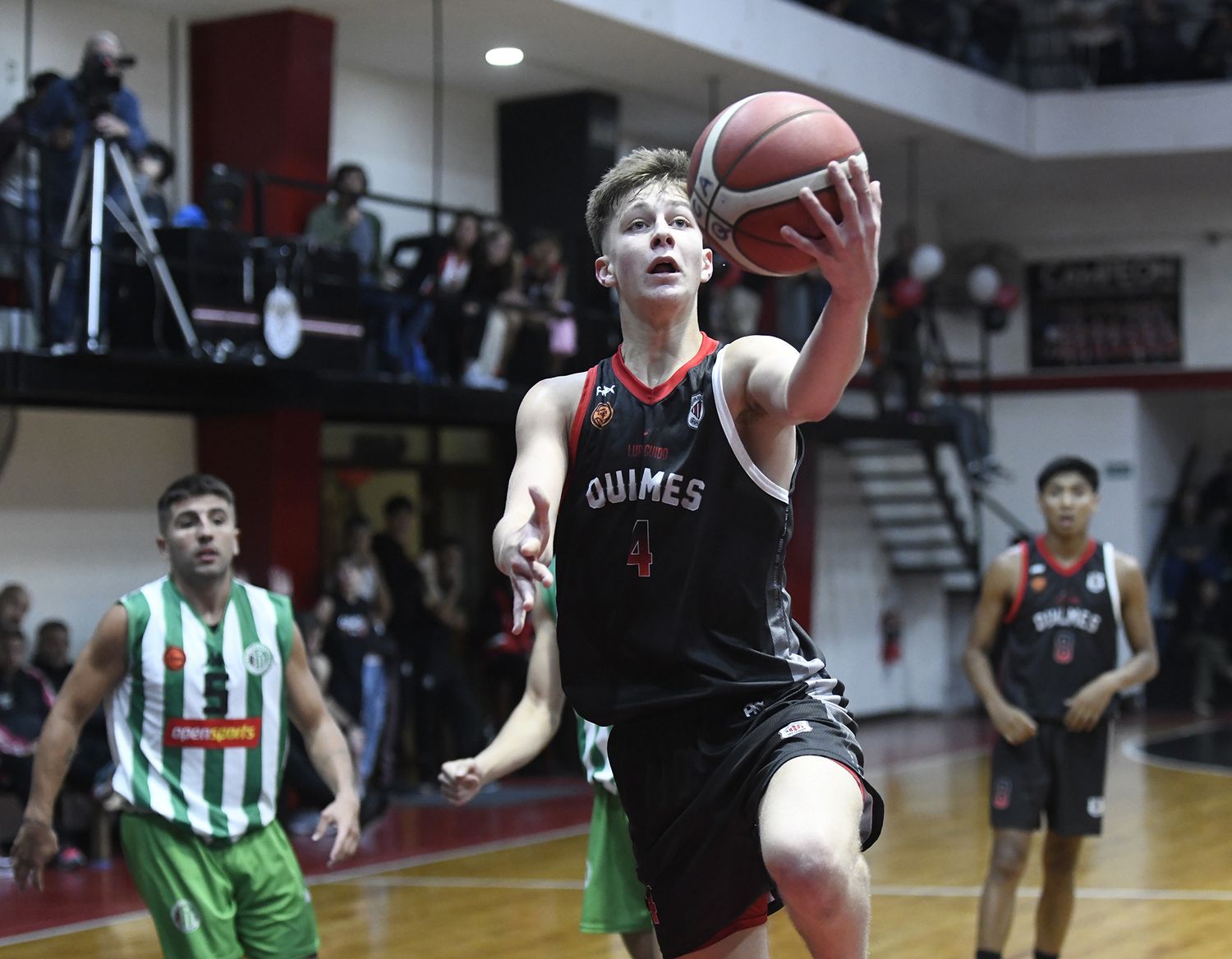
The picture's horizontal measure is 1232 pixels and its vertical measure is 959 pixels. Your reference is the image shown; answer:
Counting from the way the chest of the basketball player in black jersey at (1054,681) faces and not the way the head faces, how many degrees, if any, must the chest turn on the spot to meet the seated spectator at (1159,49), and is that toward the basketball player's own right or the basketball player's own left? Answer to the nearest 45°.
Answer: approximately 180°

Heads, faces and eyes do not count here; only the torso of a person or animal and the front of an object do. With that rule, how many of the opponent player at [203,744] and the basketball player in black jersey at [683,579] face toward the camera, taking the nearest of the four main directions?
2

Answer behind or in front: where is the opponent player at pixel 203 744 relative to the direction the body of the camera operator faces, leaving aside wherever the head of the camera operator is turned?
in front

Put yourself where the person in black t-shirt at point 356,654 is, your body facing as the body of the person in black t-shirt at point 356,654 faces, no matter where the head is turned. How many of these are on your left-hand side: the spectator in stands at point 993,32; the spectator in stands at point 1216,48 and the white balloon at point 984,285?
3

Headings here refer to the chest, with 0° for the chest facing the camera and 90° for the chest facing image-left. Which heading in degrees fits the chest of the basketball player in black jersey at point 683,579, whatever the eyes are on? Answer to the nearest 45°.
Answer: approximately 0°

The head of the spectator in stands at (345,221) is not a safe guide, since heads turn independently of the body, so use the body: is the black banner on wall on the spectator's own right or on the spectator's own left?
on the spectator's own left

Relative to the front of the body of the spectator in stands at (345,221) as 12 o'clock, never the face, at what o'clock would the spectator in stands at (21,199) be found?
the spectator in stands at (21,199) is roughly at 3 o'clock from the spectator in stands at (345,221).

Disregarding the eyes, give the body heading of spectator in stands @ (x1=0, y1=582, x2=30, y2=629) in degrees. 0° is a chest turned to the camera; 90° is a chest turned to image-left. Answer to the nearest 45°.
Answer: approximately 315°
